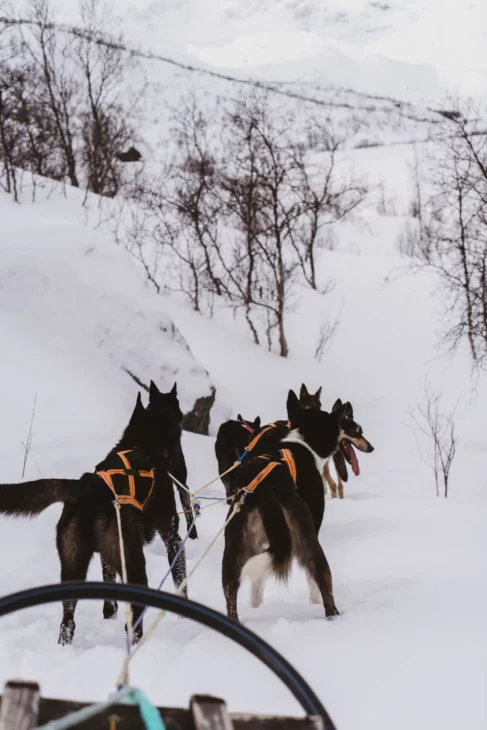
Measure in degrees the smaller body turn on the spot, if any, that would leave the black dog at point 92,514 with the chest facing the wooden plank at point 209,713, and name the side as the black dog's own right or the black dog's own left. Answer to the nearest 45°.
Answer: approximately 135° to the black dog's own right

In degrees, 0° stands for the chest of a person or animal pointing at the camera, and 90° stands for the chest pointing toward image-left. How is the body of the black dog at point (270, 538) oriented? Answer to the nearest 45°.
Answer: approximately 180°

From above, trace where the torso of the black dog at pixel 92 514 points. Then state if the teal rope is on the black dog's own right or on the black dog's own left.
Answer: on the black dog's own right

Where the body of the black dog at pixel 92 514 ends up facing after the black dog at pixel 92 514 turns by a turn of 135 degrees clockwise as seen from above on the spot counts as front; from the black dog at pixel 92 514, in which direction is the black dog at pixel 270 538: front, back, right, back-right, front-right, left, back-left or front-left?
left

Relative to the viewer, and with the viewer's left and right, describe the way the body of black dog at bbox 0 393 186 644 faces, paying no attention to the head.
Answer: facing away from the viewer and to the right of the viewer

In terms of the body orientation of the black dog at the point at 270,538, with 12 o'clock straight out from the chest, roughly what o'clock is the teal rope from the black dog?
The teal rope is roughly at 6 o'clock from the black dog.

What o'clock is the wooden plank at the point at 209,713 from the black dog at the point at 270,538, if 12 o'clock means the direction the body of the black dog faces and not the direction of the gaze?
The wooden plank is roughly at 6 o'clock from the black dog.
